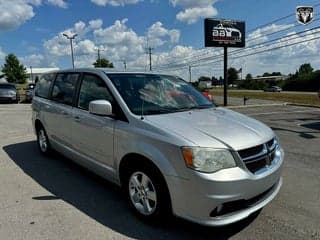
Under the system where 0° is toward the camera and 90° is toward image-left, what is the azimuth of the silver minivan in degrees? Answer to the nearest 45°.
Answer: approximately 315°

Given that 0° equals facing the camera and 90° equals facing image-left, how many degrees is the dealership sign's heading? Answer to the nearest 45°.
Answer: approximately 0°

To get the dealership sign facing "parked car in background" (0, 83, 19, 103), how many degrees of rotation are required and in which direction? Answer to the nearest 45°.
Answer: approximately 45° to its right

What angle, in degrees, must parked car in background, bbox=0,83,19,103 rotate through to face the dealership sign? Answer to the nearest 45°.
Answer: approximately 45° to its left

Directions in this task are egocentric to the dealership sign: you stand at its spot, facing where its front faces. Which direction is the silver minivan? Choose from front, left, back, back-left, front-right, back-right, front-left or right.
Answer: front

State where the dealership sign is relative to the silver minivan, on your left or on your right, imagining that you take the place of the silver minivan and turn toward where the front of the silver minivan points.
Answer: on your left
